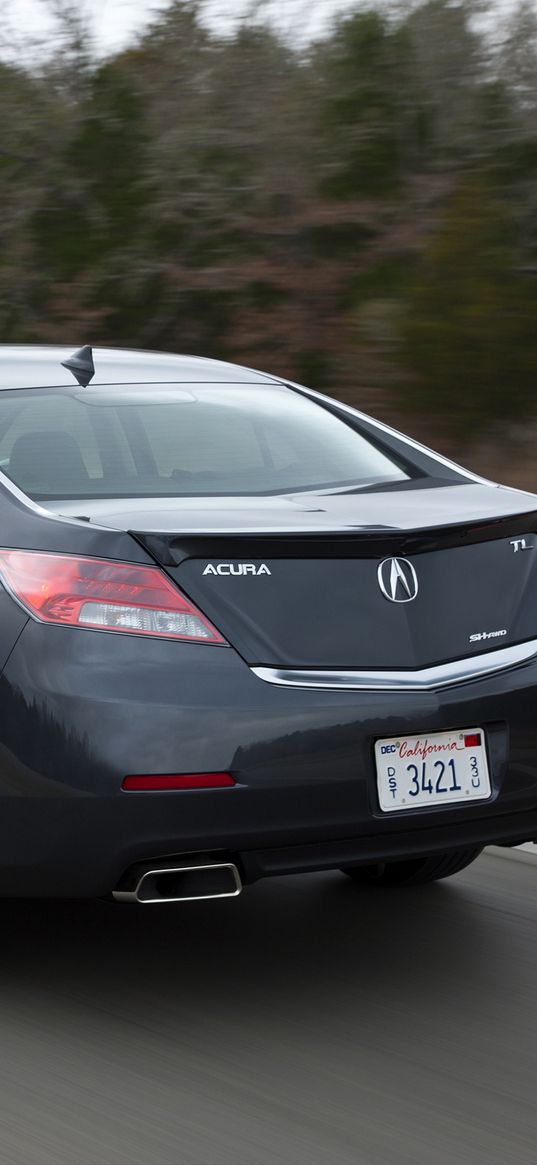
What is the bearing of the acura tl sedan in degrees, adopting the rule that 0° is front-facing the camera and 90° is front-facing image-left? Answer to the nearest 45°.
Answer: approximately 135°
